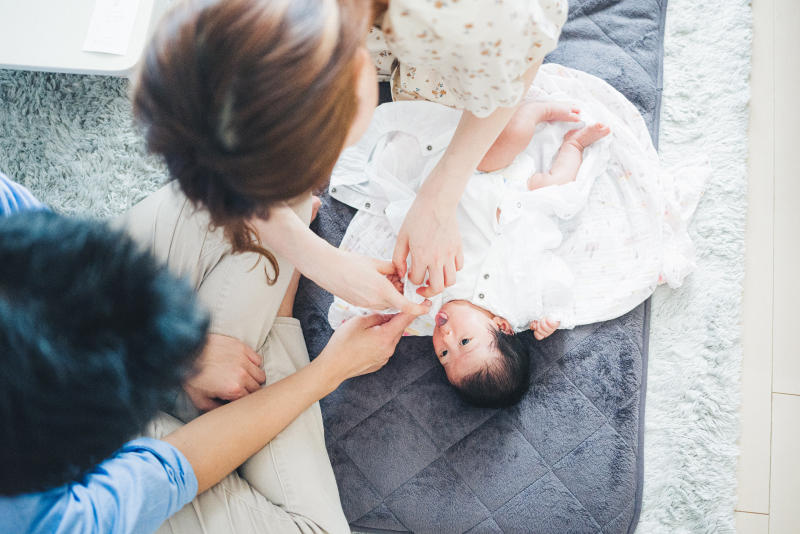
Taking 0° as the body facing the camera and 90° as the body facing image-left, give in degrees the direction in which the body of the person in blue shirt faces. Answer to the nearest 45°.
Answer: approximately 225°

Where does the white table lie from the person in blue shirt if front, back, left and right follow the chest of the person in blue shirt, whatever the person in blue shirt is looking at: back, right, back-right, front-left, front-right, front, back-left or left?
front-left

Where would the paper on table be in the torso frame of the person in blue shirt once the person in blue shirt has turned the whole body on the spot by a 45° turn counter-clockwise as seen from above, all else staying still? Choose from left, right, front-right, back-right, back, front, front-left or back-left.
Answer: front
